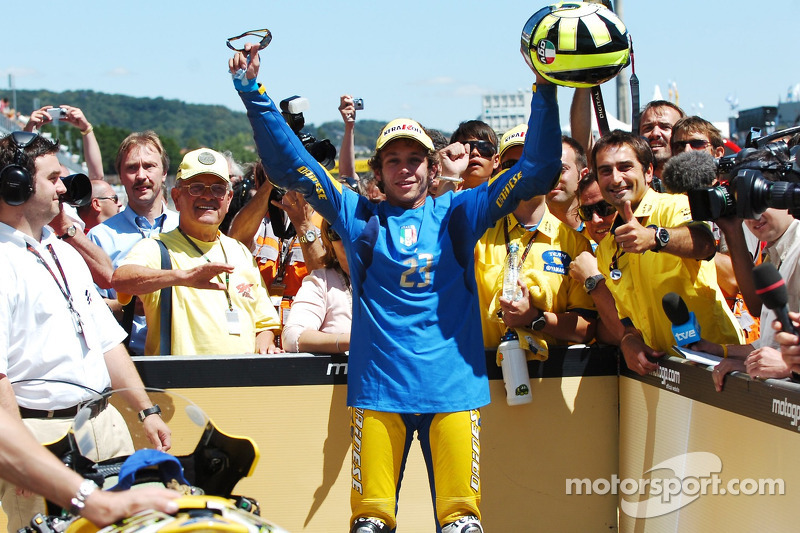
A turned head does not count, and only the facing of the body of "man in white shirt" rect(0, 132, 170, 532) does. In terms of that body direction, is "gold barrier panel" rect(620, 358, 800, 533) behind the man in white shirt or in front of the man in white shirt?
in front

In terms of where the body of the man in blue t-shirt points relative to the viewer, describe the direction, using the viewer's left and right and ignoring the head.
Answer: facing the viewer

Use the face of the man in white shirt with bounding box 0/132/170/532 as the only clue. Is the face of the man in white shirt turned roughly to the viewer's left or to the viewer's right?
to the viewer's right

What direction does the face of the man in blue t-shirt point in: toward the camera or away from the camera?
toward the camera

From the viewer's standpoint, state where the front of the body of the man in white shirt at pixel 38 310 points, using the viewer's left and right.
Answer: facing the viewer and to the right of the viewer

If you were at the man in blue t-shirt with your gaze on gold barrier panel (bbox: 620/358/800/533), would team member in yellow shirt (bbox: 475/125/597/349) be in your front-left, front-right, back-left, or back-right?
front-left

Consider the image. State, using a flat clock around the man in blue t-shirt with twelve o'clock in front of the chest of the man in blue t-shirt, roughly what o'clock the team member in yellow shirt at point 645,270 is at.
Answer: The team member in yellow shirt is roughly at 8 o'clock from the man in blue t-shirt.

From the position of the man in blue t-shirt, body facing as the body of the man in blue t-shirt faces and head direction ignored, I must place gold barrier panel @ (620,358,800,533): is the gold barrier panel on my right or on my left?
on my left

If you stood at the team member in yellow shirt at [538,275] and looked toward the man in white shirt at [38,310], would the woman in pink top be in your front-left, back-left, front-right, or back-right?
front-right

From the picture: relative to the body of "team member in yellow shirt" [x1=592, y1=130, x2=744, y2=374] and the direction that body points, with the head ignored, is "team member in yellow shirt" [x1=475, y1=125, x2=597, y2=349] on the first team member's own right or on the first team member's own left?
on the first team member's own right

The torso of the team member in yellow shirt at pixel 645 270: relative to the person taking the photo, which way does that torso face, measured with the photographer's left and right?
facing the viewer and to the left of the viewer

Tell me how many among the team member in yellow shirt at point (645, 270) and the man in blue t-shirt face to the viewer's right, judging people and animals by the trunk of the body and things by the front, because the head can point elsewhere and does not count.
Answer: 0

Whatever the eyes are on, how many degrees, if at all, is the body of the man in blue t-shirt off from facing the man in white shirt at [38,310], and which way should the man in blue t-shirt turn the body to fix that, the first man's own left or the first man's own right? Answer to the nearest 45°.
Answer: approximately 90° to the first man's own right

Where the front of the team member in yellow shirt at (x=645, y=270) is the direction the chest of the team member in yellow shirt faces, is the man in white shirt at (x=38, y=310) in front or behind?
in front
